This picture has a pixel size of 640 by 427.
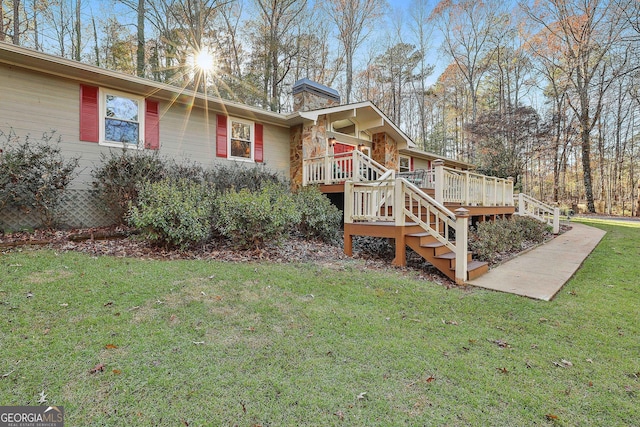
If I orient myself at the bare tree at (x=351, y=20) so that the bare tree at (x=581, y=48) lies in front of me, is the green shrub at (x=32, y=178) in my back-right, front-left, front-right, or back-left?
back-right

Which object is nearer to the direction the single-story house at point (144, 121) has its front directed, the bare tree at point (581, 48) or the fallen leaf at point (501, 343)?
the fallen leaf

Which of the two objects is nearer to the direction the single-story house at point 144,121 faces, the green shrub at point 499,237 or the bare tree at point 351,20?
the green shrub

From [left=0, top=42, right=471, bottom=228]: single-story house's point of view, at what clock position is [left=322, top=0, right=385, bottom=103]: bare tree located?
The bare tree is roughly at 9 o'clock from the single-story house.

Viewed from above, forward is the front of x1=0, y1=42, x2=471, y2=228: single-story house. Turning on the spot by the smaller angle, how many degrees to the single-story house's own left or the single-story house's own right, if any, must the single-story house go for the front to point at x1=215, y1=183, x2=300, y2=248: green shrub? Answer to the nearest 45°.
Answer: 0° — it already faces it

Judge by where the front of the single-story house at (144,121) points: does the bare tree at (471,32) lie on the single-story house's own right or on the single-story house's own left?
on the single-story house's own left

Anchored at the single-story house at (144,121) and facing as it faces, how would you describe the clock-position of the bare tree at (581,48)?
The bare tree is roughly at 10 o'clock from the single-story house.

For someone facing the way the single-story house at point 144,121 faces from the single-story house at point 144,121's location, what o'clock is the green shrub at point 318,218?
The green shrub is roughly at 11 o'clock from the single-story house.

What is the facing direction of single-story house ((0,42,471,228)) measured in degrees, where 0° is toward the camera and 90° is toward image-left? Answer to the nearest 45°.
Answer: approximately 315°

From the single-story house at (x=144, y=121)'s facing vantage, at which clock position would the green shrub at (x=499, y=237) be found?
The green shrub is roughly at 11 o'clock from the single-story house.

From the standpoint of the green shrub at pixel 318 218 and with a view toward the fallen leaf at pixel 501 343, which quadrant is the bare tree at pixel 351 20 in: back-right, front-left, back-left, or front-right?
back-left
